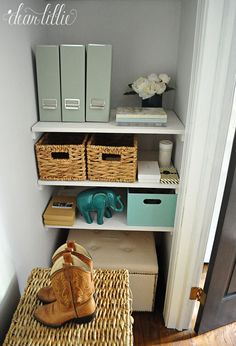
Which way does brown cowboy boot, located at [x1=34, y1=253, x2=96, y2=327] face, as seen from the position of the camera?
facing to the left of the viewer

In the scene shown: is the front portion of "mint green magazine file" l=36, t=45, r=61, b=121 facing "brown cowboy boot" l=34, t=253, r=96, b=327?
yes

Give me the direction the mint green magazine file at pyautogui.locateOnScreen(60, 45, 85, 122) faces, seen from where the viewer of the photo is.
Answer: facing the viewer

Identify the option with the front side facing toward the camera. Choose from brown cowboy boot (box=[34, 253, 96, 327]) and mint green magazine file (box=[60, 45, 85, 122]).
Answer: the mint green magazine file

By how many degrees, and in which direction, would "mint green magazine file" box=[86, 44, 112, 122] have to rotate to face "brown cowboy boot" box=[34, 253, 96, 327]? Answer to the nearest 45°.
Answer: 0° — it already faces it

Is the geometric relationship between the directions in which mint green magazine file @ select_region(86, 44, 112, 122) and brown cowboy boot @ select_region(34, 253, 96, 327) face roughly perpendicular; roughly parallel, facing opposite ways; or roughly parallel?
roughly perpendicular

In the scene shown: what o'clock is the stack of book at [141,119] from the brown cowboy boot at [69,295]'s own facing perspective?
The stack of book is roughly at 4 o'clock from the brown cowboy boot.

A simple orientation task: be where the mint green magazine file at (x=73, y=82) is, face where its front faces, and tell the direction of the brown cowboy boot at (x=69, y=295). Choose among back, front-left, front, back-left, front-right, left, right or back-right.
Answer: front

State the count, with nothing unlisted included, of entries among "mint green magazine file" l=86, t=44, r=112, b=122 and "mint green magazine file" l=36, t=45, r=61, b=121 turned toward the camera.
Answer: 2

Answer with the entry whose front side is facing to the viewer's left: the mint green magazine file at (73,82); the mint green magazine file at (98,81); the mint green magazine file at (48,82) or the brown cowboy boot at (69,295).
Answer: the brown cowboy boot

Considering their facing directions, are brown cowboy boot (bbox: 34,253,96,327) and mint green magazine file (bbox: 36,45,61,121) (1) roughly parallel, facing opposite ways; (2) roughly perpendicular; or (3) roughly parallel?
roughly perpendicular

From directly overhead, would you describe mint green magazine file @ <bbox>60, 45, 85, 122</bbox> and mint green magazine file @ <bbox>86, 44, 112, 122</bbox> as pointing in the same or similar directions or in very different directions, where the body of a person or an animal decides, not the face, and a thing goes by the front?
same or similar directions

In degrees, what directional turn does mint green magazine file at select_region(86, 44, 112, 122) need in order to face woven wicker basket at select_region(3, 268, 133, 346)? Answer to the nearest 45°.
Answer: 0° — it already faces it

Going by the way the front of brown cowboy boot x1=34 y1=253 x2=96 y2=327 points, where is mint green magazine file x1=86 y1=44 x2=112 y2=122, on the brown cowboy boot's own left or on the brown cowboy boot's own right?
on the brown cowboy boot's own right

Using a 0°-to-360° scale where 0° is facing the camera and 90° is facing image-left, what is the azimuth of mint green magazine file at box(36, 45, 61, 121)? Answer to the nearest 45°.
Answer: approximately 0°
